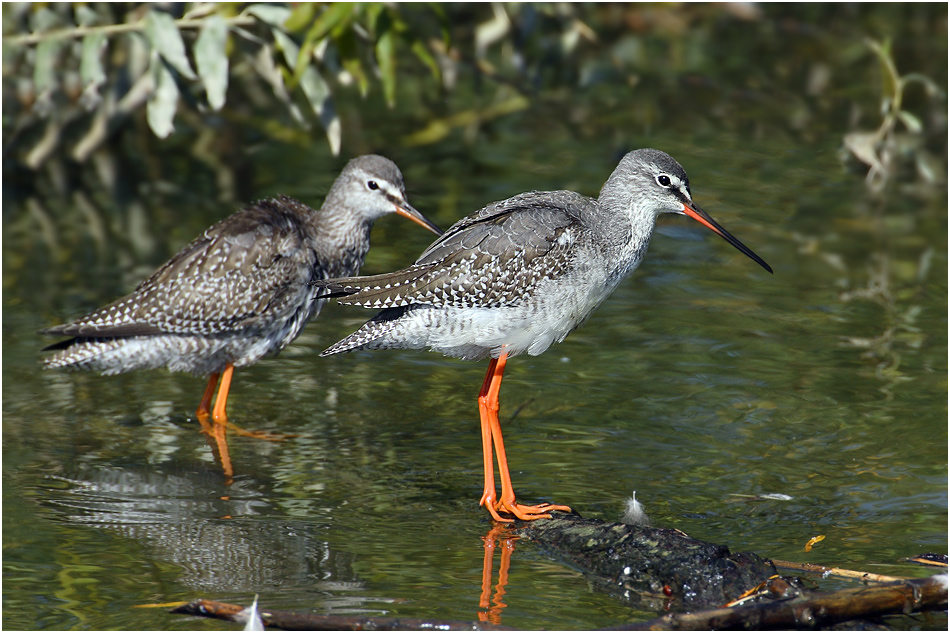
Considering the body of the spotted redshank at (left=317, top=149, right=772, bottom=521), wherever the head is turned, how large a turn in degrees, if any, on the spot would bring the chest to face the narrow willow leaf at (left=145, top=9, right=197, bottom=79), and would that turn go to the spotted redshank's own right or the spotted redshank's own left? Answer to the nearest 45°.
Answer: approximately 135° to the spotted redshank's own left

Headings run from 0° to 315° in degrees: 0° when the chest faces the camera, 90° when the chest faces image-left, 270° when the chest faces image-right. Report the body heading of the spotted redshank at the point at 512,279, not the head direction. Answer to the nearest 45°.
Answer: approximately 270°

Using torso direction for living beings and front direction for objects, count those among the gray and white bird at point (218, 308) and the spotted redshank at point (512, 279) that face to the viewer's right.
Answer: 2

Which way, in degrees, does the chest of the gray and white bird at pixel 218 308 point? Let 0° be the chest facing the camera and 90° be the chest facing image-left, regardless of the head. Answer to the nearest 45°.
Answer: approximately 270°

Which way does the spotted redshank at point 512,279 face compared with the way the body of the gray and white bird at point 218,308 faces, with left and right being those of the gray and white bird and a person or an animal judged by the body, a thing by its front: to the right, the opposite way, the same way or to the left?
the same way

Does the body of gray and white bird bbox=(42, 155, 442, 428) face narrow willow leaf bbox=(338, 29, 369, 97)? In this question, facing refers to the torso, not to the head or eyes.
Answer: no

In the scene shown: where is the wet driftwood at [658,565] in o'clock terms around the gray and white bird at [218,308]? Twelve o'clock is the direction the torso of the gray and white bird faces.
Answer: The wet driftwood is roughly at 2 o'clock from the gray and white bird.

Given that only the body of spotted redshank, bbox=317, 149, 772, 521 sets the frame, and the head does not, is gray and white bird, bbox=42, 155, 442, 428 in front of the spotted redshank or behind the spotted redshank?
behind

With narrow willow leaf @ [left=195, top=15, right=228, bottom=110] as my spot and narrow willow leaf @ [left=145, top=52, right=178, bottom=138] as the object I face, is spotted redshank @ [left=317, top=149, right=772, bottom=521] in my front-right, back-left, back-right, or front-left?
back-left

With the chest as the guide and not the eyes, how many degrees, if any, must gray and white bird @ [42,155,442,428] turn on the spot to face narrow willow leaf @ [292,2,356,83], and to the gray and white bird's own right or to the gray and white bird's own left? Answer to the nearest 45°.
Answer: approximately 45° to the gray and white bird's own left

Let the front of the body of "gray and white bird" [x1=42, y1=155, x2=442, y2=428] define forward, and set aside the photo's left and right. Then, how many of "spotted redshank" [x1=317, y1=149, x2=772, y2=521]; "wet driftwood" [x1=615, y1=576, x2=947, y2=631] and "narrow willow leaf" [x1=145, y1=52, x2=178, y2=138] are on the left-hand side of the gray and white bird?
1

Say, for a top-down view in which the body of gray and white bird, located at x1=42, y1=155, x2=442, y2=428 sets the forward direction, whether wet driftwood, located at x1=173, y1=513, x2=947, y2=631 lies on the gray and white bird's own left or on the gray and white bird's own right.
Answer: on the gray and white bird's own right

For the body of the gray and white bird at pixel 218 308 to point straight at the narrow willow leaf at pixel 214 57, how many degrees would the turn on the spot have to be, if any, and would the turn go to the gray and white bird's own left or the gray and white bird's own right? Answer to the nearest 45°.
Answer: approximately 90° to the gray and white bird's own left

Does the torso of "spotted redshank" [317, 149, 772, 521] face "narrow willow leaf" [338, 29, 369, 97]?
no
